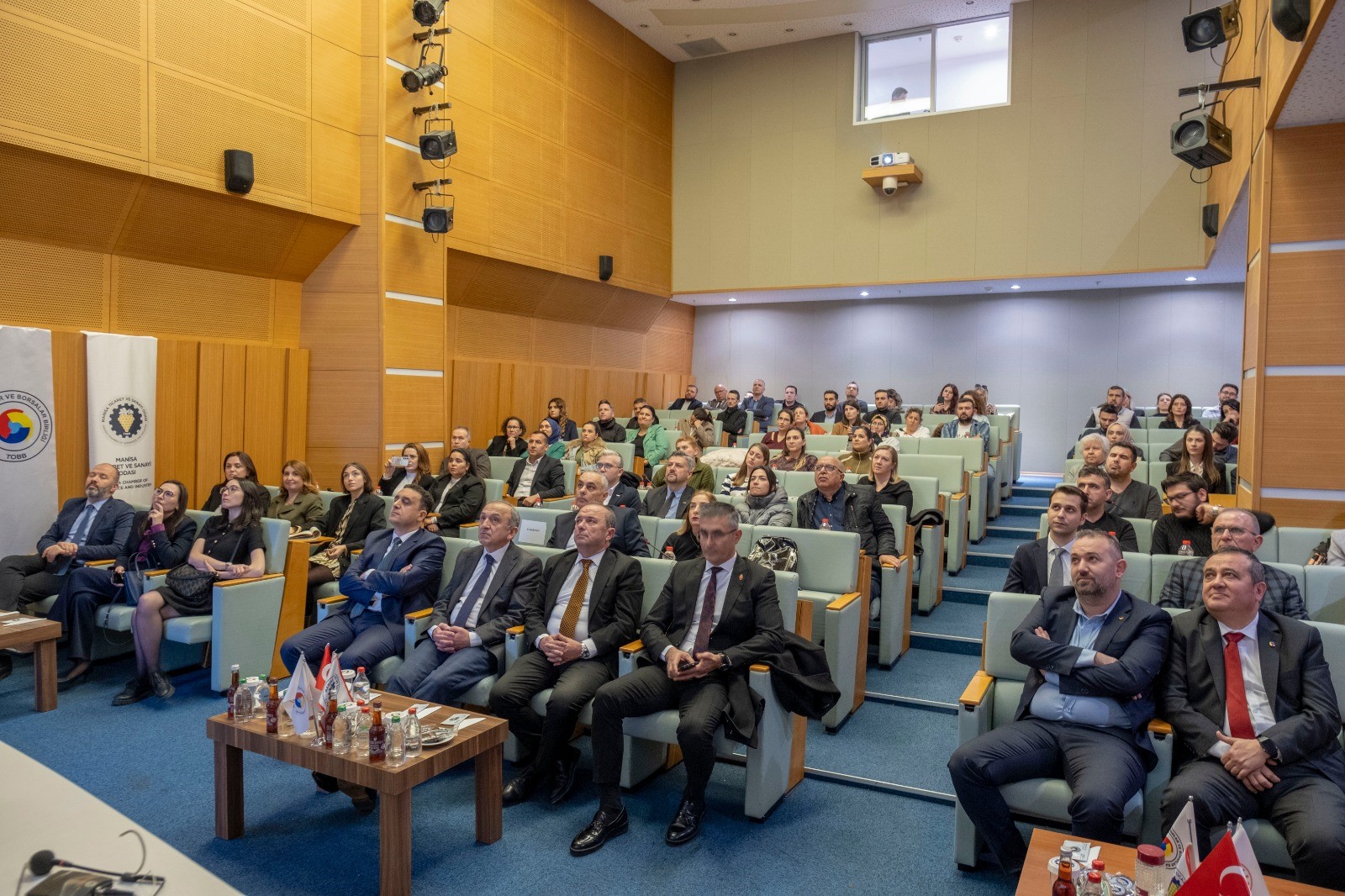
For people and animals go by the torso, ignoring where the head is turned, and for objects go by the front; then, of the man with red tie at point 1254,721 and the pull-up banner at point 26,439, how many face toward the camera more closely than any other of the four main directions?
2

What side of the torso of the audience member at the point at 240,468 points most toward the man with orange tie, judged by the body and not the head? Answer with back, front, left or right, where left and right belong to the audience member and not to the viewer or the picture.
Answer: left

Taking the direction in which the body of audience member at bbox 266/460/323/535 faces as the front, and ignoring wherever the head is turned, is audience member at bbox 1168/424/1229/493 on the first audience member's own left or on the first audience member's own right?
on the first audience member's own left

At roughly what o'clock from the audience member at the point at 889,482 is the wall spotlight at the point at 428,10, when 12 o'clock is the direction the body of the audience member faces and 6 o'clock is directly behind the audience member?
The wall spotlight is roughly at 2 o'clock from the audience member.

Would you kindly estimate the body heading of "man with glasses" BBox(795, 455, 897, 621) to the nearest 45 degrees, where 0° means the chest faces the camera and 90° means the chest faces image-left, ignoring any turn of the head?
approximately 45°

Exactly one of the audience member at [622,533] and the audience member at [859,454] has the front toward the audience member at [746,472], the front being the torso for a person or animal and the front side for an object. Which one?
the audience member at [859,454]

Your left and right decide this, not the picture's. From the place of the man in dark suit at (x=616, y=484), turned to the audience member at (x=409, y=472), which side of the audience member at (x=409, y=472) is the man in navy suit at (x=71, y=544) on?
left
